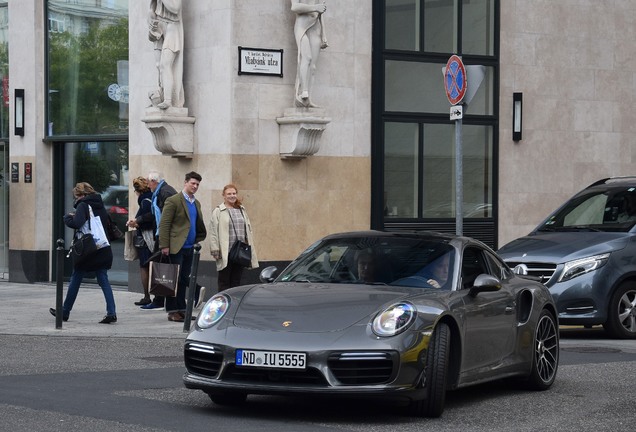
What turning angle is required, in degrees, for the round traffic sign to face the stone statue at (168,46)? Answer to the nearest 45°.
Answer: approximately 90° to its right

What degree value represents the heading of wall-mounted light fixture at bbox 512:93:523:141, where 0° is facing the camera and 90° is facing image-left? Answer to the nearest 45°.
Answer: approximately 0°

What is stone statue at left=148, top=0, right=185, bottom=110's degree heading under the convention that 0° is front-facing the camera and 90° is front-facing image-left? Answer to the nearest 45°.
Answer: approximately 45°

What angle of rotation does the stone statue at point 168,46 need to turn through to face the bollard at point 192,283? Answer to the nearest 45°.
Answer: approximately 45° to its left

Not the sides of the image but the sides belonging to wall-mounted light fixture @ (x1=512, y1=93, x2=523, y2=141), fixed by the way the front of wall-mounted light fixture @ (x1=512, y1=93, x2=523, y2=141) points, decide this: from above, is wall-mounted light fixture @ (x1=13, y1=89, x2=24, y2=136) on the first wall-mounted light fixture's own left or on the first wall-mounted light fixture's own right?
on the first wall-mounted light fixture's own right

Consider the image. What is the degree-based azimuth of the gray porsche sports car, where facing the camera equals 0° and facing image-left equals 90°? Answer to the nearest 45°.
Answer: approximately 45°

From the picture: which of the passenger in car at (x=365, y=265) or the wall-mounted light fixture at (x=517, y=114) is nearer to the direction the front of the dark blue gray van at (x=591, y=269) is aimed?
the passenger in car

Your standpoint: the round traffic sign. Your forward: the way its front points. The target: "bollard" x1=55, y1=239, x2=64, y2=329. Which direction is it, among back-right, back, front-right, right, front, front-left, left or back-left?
front-right

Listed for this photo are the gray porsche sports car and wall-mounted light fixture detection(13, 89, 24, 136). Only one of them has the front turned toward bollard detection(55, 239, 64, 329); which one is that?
the wall-mounted light fixture

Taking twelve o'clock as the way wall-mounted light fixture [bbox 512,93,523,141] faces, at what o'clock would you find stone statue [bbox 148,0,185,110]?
The stone statue is roughly at 2 o'clock from the wall-mounted light fixture.
